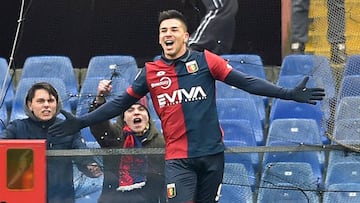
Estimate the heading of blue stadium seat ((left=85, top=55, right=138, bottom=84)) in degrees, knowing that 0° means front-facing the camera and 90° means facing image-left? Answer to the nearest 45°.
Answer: approximately 0°

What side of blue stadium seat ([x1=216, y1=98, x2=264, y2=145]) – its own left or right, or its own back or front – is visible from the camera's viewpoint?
front

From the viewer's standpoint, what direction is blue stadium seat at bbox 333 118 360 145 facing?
toward the camera

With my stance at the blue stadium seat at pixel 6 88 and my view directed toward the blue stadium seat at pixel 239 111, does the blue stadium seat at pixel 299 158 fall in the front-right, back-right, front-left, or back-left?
front-right

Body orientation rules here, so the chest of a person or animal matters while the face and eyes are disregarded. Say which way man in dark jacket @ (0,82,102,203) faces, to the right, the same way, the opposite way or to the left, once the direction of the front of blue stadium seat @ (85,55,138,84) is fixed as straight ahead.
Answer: the same way

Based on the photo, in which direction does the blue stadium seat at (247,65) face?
toward the camera

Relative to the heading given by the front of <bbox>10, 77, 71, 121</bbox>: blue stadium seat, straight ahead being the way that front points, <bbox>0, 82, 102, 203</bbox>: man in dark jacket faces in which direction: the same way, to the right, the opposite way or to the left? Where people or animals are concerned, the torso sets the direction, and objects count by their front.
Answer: the same way

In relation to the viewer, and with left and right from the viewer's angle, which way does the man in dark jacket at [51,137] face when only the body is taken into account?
facing the viewer

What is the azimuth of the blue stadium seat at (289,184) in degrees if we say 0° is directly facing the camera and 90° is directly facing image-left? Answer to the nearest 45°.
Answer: approximately 0°

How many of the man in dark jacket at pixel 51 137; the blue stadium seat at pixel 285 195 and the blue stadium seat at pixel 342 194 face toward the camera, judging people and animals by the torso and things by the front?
3

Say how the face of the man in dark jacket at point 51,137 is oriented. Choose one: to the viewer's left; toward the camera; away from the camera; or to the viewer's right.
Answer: toward the camera

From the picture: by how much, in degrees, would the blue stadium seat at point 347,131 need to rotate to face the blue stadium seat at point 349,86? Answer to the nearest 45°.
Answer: approximately 180°

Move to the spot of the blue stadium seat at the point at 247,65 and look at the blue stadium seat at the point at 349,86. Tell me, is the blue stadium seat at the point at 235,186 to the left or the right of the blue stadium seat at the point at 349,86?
right

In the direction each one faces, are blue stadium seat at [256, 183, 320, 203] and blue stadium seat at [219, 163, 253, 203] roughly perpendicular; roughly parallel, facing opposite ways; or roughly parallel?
roughly parallel

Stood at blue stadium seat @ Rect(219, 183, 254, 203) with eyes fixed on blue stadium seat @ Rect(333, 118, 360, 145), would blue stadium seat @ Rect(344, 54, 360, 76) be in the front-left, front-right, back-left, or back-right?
front-left
